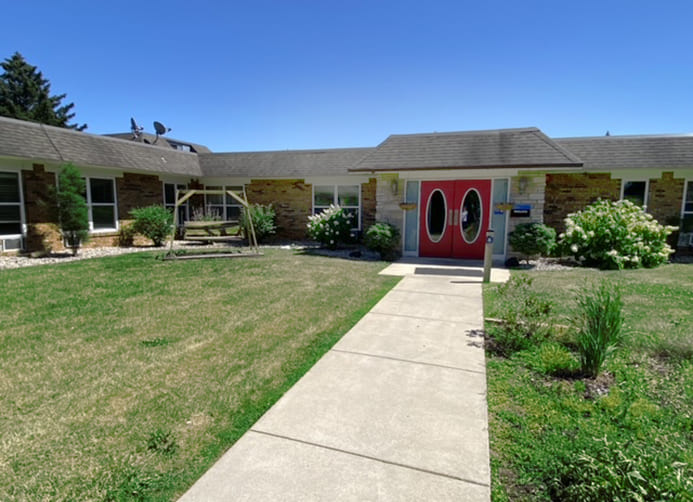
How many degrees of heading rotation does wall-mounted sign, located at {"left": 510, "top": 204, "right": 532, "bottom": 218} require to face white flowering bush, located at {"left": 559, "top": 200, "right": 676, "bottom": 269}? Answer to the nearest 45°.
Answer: approximately 90° to its left

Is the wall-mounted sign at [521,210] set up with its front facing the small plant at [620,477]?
yes

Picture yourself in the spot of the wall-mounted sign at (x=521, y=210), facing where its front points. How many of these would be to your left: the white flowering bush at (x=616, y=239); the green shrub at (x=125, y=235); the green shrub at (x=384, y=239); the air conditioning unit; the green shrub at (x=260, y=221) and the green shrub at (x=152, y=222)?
1

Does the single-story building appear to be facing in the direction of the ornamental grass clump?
yes

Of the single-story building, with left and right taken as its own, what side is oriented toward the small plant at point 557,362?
front

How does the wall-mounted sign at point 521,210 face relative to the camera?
toward the camera

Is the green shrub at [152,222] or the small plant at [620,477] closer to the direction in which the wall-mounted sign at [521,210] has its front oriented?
the small plant

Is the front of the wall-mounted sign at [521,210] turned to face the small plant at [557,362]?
yes

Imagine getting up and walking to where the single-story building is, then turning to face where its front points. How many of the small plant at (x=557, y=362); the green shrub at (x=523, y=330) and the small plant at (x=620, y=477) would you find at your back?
0

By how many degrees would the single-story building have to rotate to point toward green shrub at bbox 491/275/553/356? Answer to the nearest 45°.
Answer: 0° — it already faces it

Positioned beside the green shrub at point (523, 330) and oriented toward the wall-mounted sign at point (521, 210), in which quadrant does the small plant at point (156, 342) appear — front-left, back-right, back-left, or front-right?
back-left

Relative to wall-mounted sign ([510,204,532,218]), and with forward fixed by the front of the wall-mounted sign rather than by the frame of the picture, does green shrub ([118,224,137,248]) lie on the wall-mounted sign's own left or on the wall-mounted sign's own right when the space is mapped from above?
on the wall-mounted sign's own right

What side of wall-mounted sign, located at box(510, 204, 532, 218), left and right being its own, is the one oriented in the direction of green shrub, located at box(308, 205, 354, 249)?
right

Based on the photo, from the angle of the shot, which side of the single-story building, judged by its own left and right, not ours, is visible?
front

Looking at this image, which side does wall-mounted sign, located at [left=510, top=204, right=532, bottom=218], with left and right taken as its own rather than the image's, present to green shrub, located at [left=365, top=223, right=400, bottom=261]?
right

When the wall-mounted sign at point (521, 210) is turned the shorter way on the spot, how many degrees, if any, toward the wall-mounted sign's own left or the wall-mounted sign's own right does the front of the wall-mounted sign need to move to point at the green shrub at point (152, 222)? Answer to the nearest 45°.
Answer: approximately 90° to the wall-mounted sign's own right

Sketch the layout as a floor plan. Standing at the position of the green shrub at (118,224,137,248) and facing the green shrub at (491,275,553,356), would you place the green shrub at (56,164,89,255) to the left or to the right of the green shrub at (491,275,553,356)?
right
